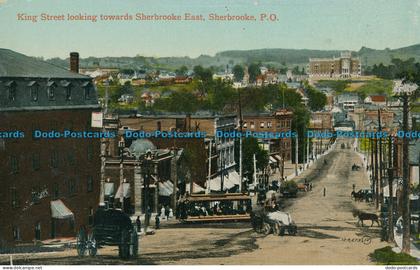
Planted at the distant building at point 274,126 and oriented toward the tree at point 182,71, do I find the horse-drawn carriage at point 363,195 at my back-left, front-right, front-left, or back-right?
back-left

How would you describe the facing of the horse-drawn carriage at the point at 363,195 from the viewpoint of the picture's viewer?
facing to the left of the viewer

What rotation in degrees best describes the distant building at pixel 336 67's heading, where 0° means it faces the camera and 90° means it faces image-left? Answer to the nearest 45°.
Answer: approximately 0°

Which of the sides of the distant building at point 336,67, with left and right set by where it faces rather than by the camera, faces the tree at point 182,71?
right

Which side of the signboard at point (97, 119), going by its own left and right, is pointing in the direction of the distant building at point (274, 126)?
back

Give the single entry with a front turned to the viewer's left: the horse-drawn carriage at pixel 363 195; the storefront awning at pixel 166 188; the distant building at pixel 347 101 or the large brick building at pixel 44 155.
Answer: the horse-drawn carriage

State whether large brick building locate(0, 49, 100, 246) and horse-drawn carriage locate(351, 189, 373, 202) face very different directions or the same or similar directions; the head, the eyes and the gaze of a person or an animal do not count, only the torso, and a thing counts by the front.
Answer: very different directions

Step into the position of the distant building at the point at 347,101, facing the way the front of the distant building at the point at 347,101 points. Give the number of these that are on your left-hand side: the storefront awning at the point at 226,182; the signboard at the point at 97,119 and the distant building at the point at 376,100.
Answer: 1
